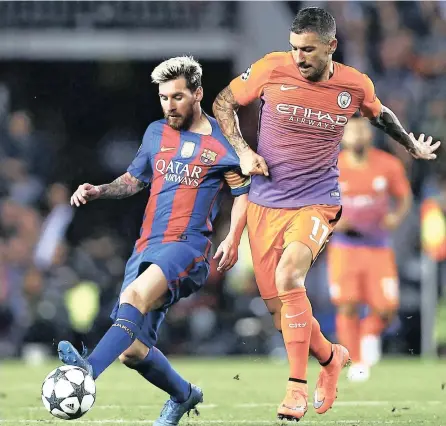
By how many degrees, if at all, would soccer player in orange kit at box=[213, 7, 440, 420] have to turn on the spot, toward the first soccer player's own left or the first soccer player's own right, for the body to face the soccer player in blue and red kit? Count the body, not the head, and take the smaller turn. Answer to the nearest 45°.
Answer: approximately 45° to the first soccer player's own right

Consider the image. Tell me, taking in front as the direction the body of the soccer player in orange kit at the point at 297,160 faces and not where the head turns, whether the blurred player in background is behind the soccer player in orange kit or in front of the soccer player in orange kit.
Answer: behind

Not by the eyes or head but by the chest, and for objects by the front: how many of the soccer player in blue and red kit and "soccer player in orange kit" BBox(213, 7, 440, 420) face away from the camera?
0

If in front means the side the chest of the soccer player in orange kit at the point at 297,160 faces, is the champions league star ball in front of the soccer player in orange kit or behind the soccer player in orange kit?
in front

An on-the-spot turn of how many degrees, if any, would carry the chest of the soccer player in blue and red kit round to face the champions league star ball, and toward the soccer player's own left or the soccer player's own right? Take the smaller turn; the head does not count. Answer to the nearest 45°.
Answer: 0° — they already face it

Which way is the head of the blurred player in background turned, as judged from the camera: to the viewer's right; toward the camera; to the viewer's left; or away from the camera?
toward the camera

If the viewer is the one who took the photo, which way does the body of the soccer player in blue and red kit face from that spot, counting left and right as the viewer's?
facing the viewer and to the left of the viewer

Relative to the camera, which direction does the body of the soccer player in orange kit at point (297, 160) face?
toward the camera

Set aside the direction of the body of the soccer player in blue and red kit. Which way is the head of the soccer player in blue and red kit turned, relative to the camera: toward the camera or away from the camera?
toward the camera
